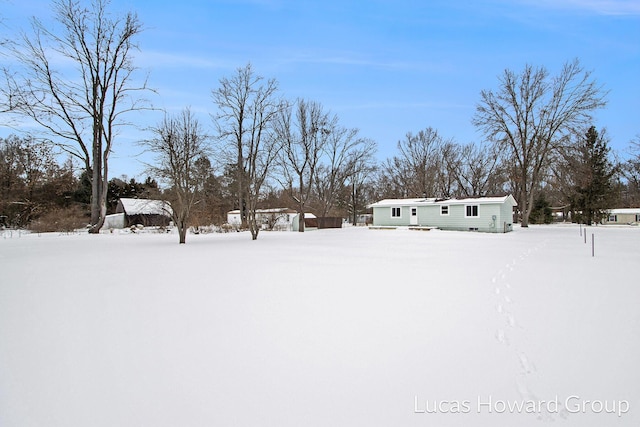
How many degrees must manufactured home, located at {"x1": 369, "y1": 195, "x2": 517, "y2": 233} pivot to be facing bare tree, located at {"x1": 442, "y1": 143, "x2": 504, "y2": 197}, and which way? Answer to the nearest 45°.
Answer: approximately 135° to its right

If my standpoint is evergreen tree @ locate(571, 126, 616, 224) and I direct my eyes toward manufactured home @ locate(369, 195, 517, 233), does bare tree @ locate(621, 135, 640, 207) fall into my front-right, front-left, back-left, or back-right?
back-right

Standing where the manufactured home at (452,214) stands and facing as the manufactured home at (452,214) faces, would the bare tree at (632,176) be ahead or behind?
behind

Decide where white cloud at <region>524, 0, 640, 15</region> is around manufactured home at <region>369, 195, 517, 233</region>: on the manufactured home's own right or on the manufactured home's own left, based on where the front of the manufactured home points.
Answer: on the manufactured home's own left

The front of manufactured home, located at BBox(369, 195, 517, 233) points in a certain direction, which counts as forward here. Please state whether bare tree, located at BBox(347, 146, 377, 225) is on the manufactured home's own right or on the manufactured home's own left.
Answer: on the manufactured home's own right

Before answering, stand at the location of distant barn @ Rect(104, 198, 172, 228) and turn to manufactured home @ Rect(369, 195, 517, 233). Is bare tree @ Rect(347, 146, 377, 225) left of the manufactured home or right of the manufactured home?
left

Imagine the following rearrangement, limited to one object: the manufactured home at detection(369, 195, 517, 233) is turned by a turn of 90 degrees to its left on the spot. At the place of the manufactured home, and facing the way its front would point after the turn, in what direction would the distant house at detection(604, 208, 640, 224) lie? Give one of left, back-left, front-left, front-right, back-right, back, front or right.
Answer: left

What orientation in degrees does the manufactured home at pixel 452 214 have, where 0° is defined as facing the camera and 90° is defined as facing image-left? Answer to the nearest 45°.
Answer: approximately 45°
